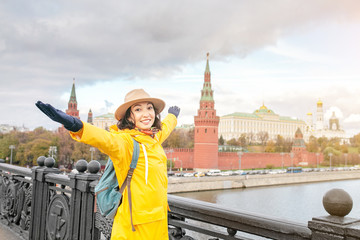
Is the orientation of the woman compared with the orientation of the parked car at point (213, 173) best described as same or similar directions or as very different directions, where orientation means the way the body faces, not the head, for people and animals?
very different directions

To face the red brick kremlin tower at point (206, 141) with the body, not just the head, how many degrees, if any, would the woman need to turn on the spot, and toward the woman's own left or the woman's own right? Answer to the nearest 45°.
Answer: approximately 135° to the woman's own left

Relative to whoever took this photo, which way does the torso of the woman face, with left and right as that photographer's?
facing the viewer and to the right of the viewer
